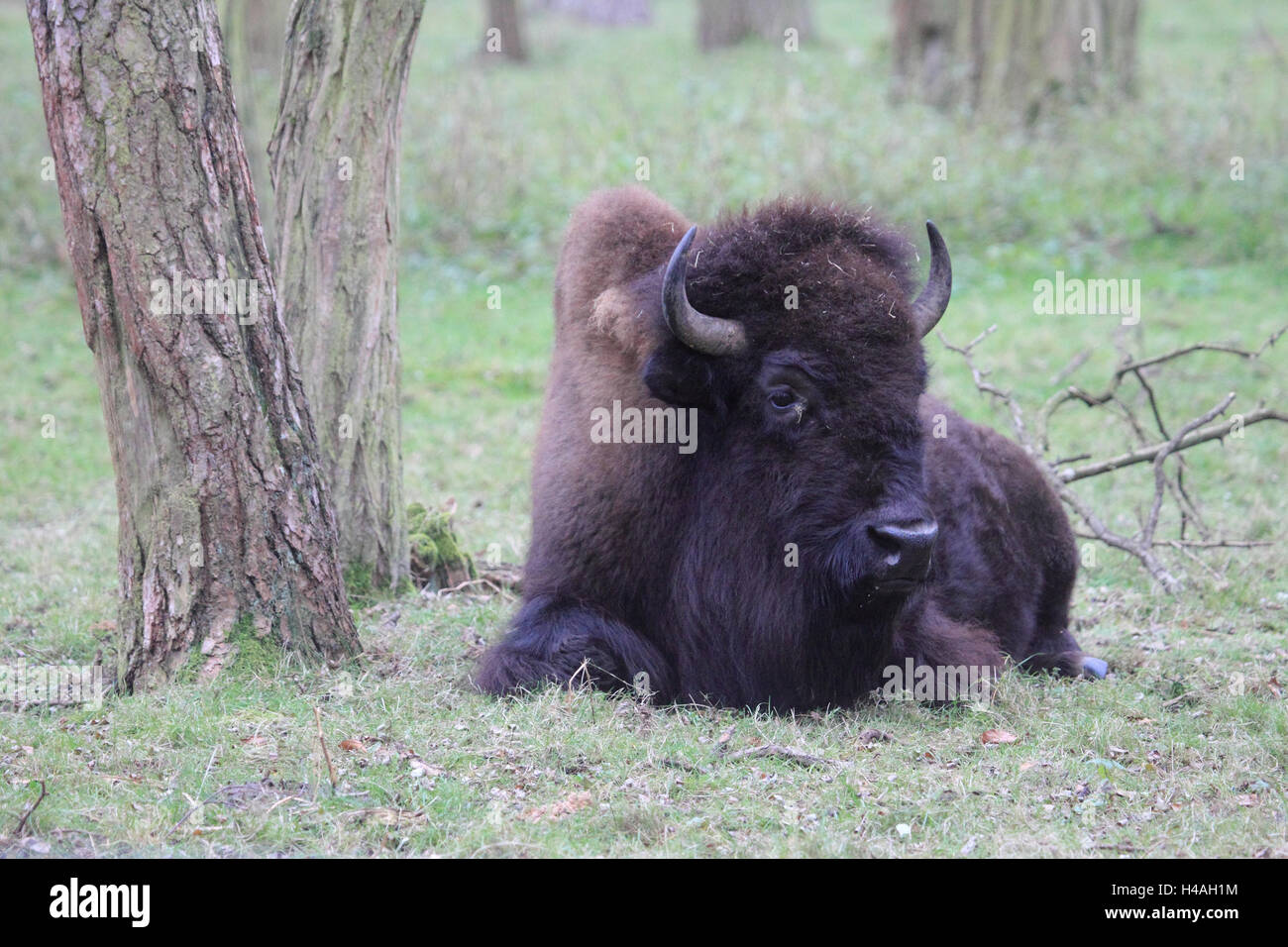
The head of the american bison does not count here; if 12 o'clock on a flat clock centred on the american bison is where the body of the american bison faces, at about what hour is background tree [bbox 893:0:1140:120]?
The background tree is roughly at 5 o'clock from the american bison.

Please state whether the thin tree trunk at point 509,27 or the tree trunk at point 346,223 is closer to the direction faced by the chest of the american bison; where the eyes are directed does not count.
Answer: the tree trunk

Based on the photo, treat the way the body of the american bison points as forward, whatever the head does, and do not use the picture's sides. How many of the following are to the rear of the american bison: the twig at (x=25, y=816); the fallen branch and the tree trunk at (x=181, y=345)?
1

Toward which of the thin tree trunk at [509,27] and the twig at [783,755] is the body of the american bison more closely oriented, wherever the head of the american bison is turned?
the twig

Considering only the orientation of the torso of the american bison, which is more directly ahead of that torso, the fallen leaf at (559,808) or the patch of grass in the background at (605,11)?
the fallen leaf

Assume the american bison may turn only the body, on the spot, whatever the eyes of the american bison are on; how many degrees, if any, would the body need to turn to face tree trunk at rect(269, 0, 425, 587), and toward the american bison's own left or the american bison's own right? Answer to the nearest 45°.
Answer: approximately 90° to the american bison's own right

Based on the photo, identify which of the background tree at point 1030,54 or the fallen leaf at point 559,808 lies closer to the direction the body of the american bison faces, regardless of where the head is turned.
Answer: the fallen leaf

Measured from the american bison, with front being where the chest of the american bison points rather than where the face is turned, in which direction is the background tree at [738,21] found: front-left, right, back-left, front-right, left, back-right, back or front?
back-right

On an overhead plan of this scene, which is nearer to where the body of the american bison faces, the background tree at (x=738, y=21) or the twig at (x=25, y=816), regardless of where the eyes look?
the twig

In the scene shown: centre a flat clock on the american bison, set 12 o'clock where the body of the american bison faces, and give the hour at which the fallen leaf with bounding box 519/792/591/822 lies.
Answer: The fallen leaf is roughly at 11 o'clock from the american bison.

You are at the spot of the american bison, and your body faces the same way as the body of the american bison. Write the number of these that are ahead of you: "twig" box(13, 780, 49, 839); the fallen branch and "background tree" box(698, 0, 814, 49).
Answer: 1

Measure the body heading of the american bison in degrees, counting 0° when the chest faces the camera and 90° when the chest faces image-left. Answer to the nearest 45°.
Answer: approximately 45°
